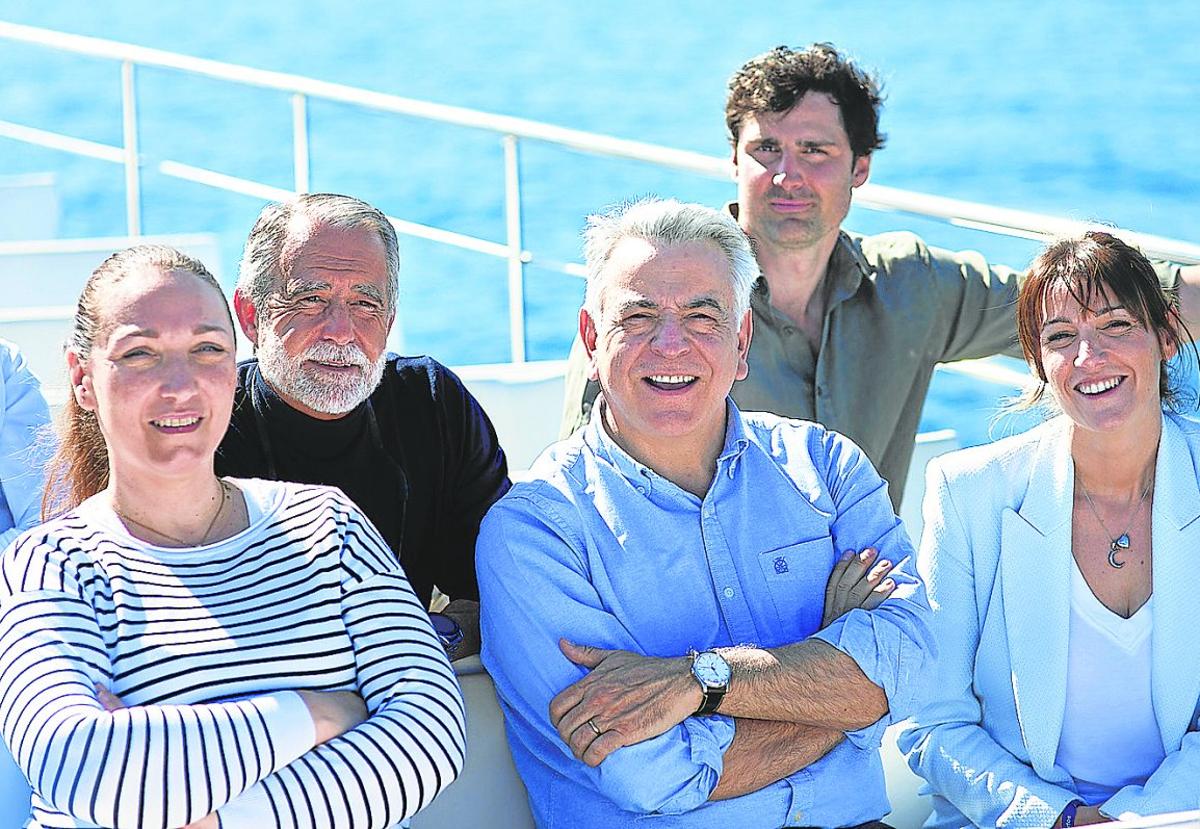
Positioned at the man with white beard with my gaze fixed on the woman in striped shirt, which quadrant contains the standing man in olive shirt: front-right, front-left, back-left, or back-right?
back-left

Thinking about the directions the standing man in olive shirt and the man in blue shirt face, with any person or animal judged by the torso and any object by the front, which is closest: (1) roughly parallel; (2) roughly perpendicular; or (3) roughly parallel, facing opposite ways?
roughly parallel

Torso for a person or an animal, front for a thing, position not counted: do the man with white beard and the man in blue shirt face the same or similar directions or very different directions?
same or similar directions

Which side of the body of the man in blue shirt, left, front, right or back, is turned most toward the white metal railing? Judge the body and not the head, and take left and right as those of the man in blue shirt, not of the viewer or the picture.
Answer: back

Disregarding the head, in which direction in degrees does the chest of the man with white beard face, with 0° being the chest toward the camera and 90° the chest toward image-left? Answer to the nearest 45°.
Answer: approximately 0°

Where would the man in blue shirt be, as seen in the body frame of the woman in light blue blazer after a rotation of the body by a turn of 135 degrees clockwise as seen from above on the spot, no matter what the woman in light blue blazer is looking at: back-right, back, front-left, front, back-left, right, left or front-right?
left

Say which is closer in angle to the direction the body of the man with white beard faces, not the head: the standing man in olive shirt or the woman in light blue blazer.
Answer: the woman in light blue blazer

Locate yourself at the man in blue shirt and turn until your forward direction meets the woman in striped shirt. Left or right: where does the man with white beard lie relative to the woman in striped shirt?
right

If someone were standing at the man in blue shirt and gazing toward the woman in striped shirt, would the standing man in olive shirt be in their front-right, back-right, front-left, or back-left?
back-right

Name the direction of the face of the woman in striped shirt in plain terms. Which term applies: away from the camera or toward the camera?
toward the camera

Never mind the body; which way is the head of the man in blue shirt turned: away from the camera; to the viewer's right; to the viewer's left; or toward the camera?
toward the camera

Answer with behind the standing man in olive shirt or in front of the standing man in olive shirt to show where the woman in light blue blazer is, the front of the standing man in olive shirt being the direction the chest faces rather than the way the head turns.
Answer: in front

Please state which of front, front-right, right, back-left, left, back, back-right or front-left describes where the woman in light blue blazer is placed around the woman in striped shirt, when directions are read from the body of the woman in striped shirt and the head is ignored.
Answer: left

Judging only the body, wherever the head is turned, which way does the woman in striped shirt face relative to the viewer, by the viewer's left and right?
facing the viewer

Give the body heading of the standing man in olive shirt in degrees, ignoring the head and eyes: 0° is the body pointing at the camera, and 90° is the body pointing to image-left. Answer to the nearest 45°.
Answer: approximately 0°

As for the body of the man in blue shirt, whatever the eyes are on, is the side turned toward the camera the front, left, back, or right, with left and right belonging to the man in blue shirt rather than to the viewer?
front

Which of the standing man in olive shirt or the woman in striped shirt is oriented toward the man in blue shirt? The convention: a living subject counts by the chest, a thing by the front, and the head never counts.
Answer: the standing man in olive shirt
